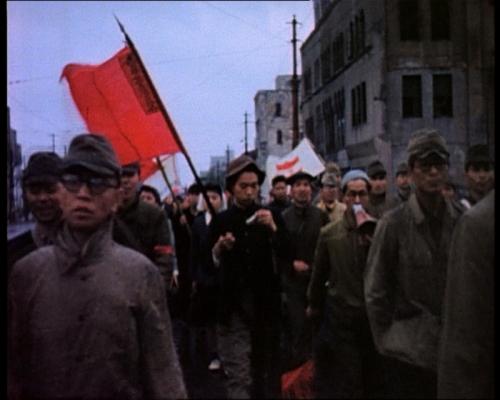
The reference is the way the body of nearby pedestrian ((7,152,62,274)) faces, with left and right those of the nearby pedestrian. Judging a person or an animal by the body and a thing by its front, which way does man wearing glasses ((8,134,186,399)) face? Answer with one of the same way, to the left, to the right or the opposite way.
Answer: the same way

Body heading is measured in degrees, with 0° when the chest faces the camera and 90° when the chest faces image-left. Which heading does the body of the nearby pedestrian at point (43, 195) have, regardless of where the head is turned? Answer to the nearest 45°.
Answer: approximately 0°

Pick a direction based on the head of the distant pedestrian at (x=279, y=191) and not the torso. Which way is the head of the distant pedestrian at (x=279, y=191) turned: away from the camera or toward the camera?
toward the camera

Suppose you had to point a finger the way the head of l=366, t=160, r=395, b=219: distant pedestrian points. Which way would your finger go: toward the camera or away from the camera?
toward the camera

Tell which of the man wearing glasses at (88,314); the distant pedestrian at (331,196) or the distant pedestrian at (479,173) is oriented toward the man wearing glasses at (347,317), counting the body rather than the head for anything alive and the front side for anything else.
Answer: the distant pedestrian at (331,196)

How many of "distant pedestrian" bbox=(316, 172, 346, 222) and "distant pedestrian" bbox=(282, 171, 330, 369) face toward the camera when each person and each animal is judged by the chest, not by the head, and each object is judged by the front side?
2

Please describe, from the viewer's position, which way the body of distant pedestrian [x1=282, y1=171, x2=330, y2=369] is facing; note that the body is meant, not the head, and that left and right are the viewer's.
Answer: facing the viewer

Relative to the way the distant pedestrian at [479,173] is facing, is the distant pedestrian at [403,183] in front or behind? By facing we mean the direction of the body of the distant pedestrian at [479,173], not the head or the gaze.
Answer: behind

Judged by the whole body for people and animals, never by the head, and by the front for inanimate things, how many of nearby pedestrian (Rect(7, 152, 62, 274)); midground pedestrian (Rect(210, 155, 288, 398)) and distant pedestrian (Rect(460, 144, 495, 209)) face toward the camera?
3

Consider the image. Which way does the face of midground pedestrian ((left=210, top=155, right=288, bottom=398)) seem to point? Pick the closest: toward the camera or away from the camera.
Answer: toward the camera

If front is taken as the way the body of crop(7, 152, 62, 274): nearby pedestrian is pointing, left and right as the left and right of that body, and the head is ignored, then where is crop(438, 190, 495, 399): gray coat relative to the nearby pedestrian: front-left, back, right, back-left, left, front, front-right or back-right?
front-left

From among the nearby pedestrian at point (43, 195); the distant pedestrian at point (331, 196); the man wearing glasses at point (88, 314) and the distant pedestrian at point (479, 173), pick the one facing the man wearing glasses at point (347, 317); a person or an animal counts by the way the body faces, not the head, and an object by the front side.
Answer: the distant pedestrian at point (331, 196)
